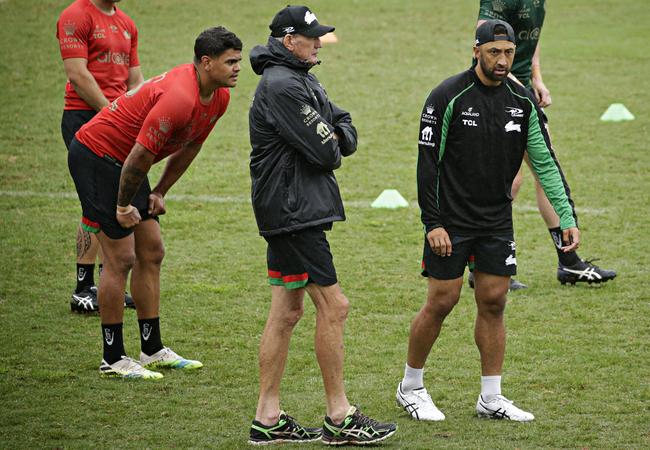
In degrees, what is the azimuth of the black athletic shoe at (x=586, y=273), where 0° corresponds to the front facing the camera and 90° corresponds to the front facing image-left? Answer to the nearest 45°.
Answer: approximately 270°

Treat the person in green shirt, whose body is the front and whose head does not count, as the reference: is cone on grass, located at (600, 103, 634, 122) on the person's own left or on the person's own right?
on the person's own left

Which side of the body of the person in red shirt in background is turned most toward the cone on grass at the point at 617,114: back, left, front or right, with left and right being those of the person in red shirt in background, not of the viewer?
left

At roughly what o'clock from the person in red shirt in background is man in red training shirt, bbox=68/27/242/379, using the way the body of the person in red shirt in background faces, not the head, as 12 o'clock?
The man in red training shirt is roughly at 1 o'clock from the person in red shirt in background.

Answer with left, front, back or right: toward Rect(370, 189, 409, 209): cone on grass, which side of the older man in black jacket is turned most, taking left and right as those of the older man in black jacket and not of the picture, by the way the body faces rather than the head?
left

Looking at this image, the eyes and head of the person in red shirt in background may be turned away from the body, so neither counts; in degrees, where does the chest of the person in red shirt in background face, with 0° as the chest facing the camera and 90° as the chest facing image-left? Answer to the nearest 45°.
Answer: approximately 315°

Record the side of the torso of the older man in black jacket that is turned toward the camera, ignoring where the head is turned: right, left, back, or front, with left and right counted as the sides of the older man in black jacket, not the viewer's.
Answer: right

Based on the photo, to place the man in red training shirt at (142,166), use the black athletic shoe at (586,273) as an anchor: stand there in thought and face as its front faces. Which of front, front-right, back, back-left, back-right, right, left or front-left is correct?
back-right

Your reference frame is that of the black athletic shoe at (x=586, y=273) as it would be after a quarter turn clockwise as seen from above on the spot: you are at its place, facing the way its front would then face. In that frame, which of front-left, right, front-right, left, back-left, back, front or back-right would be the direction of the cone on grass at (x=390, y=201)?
back-right

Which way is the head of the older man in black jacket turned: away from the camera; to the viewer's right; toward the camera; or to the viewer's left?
to the viewer's right

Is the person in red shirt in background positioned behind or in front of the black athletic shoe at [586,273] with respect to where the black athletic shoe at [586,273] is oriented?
behind

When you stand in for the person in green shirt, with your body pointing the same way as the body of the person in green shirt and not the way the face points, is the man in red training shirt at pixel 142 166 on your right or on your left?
on your right
